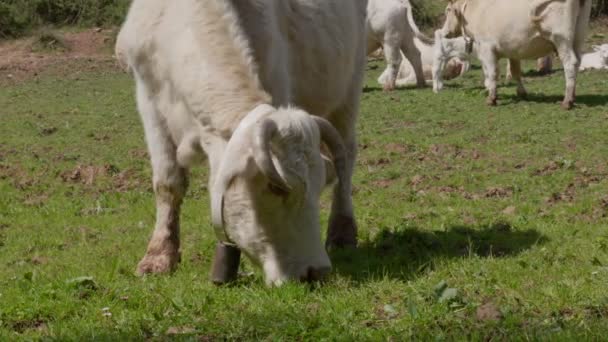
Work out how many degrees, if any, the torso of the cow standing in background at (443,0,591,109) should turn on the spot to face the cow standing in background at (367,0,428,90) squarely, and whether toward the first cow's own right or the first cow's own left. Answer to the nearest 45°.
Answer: approximately 45° to the first cow's own right

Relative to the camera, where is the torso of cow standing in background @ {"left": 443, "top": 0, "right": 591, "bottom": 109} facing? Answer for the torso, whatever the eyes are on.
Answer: to the viewer's left

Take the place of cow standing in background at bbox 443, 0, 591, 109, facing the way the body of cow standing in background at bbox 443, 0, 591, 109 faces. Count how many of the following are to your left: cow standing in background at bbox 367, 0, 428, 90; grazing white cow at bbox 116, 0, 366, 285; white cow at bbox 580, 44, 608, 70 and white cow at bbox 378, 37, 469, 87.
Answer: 1

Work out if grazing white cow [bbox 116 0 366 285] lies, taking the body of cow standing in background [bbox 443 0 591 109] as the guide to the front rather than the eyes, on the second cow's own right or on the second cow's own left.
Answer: on the second cow's own left
